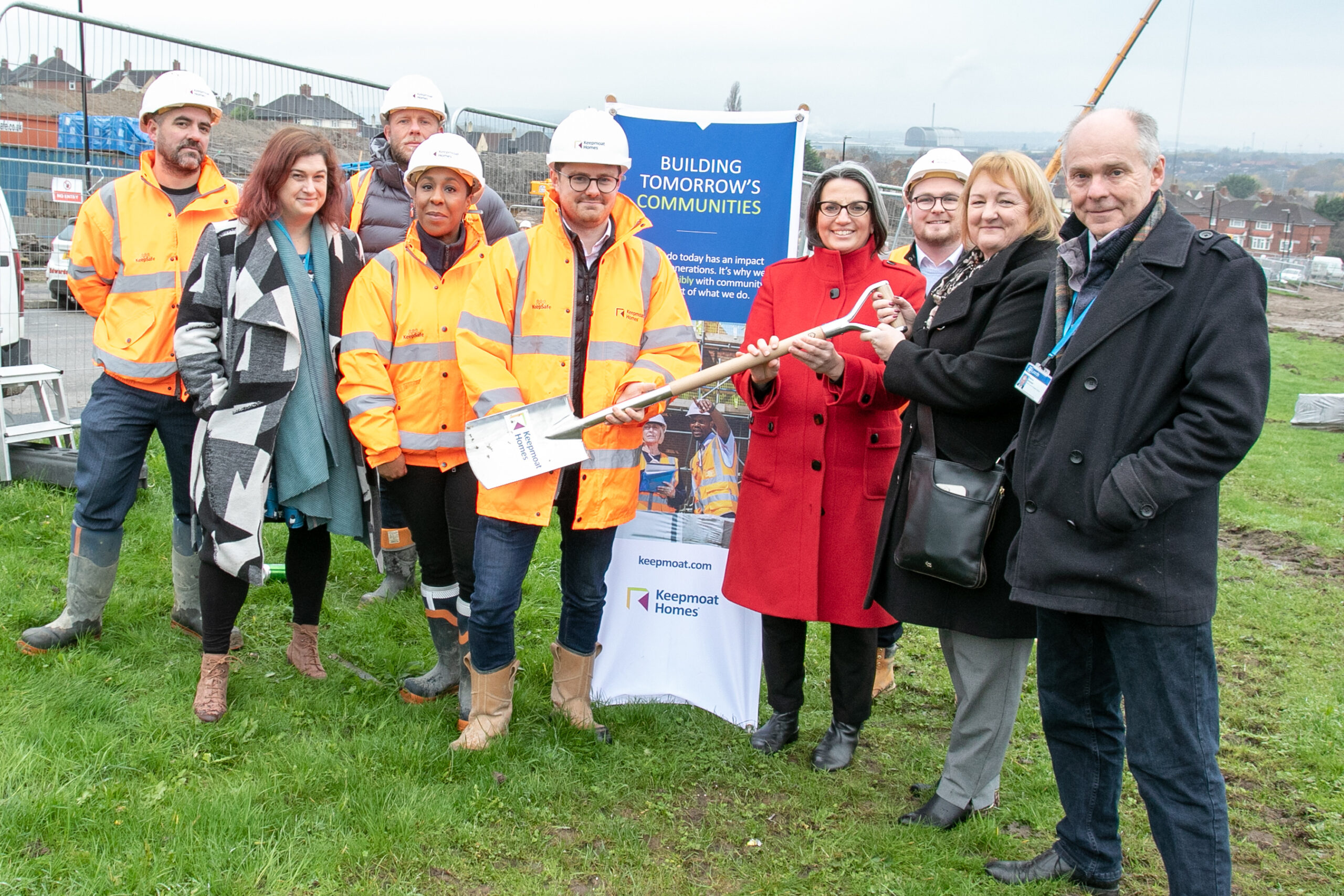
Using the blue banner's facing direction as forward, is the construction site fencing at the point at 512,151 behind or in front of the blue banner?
behind

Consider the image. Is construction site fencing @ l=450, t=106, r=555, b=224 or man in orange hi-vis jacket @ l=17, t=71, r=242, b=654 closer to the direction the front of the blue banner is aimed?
the man in orange hi-vis jacket

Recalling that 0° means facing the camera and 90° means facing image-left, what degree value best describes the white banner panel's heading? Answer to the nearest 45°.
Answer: approximately 0°
